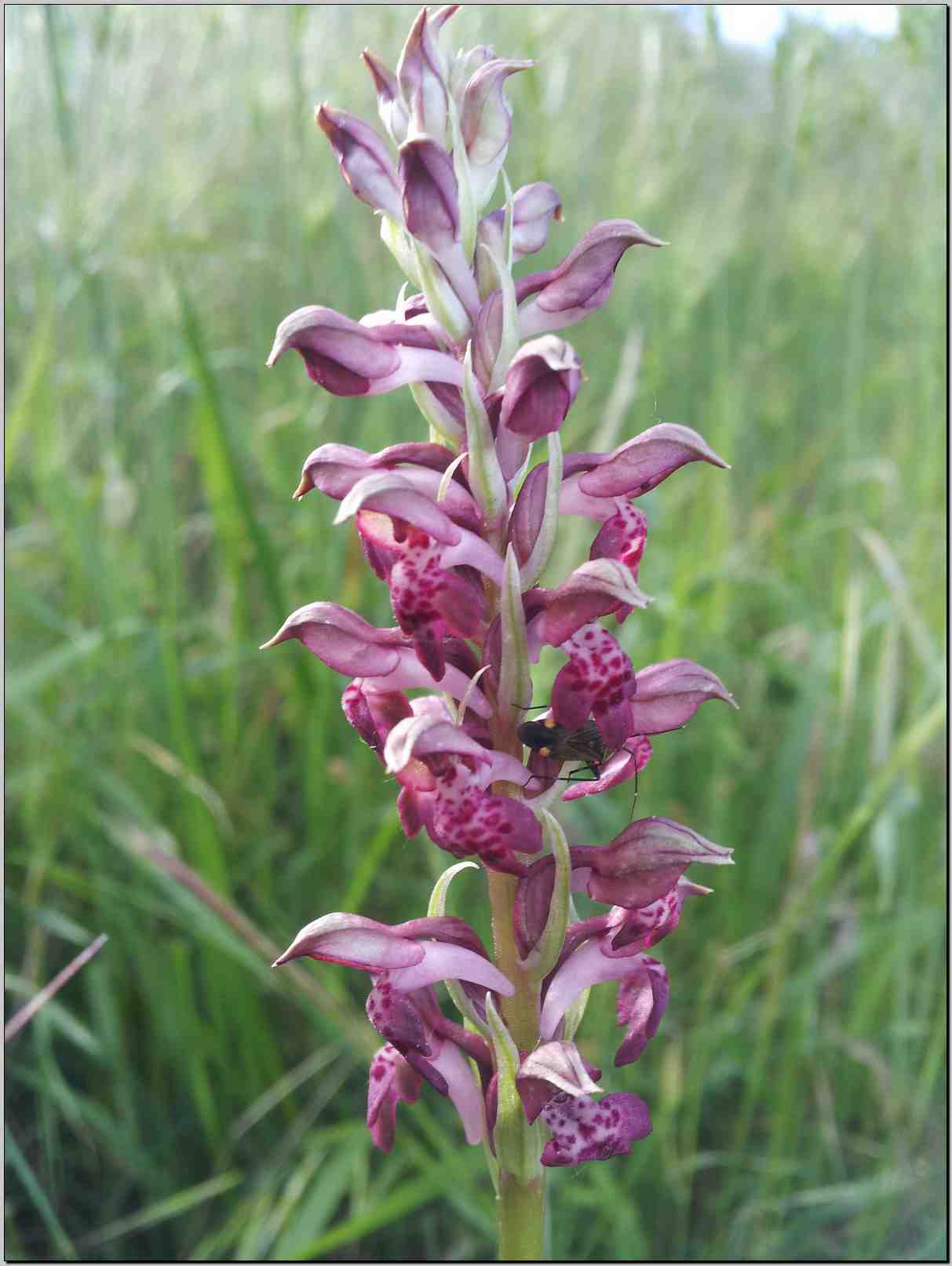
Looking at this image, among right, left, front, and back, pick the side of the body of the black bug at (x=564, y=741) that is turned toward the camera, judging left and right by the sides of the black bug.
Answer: left
